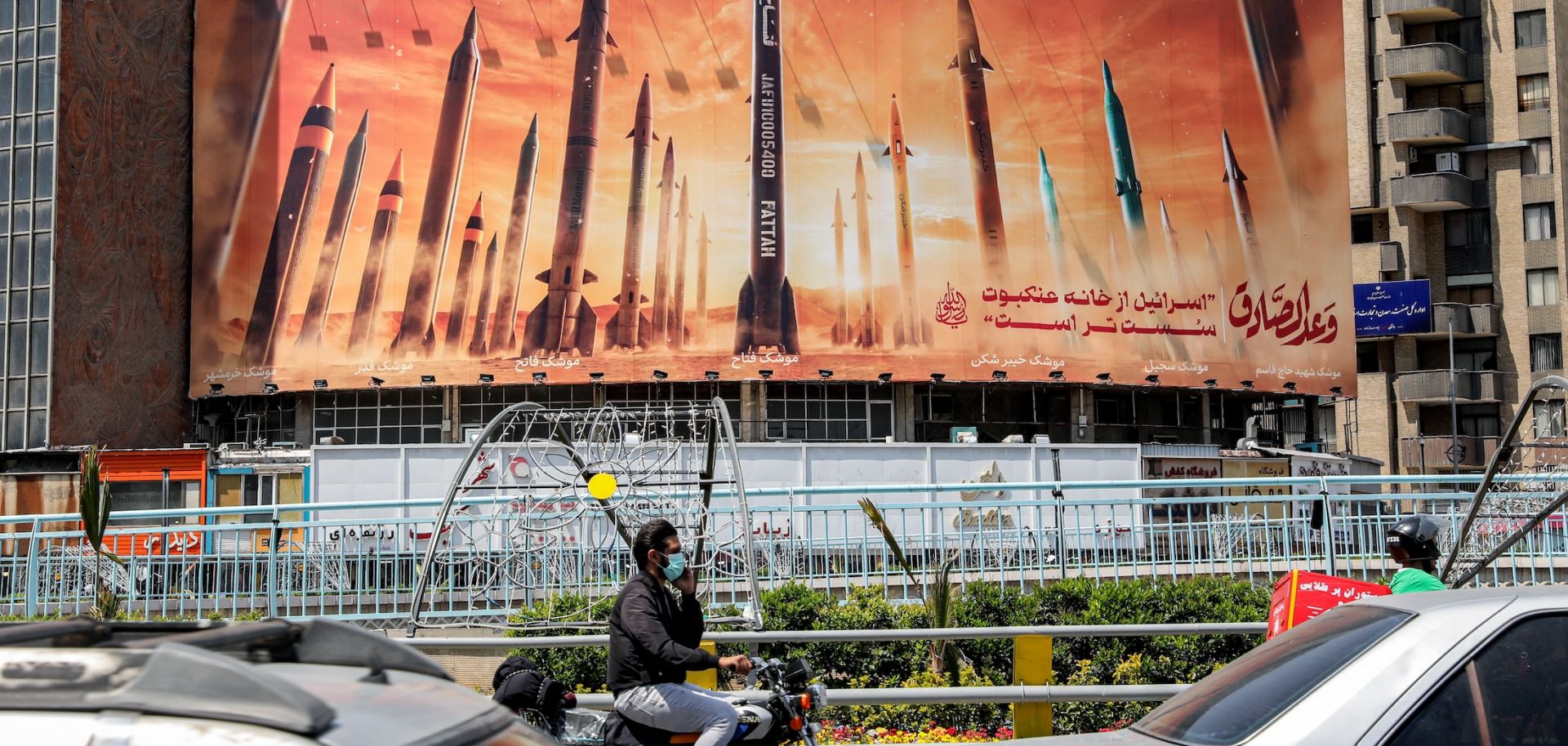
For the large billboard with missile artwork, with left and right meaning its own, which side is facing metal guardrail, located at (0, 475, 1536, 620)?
front

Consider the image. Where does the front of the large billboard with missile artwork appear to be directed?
toward the camera

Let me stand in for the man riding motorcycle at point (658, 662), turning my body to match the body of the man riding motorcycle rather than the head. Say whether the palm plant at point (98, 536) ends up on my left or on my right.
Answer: on my left

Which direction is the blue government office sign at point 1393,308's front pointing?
toward the camera

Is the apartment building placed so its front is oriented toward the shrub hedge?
yes

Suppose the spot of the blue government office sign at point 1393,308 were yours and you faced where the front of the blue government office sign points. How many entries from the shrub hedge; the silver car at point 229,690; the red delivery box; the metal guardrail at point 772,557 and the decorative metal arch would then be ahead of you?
5

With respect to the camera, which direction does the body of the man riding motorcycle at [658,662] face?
to the viewer's right

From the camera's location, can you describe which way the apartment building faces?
facing the viewer

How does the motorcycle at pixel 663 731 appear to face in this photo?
to the viewer's right

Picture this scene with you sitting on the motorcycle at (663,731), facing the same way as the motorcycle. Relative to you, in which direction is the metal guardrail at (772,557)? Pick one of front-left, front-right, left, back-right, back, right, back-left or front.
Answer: left

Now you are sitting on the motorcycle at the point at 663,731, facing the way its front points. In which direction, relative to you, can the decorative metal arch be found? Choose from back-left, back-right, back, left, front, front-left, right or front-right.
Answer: left

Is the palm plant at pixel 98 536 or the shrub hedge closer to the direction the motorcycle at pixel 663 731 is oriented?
the shrub hedge

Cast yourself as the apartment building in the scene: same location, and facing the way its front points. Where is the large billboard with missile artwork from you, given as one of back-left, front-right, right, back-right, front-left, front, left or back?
front-right

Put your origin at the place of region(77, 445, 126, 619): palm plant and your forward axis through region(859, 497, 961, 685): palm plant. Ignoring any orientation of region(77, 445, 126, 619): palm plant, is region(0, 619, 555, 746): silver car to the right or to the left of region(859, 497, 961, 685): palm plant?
right

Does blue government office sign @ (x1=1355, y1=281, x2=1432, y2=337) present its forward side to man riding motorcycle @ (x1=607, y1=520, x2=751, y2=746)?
yes
